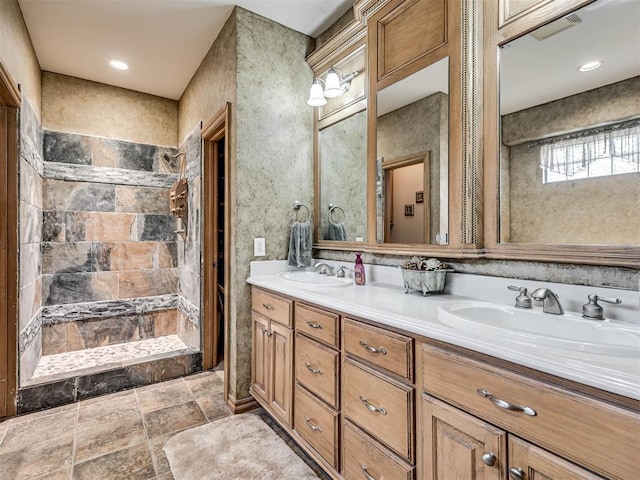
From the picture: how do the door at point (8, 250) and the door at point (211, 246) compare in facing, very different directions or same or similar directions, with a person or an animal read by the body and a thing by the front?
very different directions

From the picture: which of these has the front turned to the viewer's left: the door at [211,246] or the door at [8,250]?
the door at [211,246]

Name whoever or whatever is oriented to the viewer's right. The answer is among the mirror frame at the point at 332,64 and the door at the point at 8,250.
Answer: the door

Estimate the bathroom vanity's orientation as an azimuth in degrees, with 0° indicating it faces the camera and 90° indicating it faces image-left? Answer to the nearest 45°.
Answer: approximately 45°

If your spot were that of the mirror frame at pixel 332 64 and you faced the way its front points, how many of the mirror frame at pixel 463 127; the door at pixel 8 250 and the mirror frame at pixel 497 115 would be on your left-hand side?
2

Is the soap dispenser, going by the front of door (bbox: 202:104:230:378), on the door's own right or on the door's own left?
on the door's own left

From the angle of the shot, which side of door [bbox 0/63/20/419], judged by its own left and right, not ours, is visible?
right

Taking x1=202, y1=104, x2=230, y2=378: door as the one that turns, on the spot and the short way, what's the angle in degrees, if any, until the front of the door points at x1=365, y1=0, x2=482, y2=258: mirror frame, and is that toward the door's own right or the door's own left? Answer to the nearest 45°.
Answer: approximately 135° to the door's own left

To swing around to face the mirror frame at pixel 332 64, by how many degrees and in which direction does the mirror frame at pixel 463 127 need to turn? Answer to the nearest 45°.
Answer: approximately 90° to its right

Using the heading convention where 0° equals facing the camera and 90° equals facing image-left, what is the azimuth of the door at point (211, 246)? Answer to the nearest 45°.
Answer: approximately 90°
